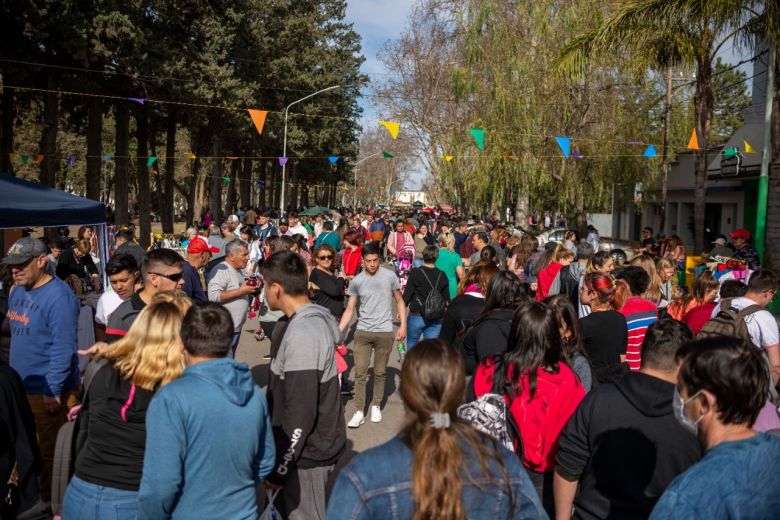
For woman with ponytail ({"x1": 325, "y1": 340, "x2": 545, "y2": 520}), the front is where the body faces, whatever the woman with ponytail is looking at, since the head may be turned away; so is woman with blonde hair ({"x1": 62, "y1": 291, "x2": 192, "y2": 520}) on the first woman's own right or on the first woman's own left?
on the first woman's own left

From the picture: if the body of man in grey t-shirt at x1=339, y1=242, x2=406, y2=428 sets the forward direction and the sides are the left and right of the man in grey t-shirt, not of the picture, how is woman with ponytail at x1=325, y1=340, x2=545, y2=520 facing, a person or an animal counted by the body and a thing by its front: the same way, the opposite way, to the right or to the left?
the opposite way

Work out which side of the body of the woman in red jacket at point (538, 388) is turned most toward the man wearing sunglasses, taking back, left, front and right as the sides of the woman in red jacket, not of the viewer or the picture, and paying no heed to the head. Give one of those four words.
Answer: left

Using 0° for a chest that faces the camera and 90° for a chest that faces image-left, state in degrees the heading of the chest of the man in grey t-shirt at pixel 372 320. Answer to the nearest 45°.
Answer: approximately 0°

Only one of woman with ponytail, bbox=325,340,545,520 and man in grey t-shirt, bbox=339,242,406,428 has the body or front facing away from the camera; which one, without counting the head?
the woman with ponytail

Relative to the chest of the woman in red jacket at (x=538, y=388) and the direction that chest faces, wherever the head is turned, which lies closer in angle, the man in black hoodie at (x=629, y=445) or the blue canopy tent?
the blue canopy tent

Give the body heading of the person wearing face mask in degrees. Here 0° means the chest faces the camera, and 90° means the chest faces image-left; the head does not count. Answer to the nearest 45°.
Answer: approximately 135°

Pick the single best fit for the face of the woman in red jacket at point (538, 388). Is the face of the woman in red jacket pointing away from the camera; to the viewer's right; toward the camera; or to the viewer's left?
away from the camera

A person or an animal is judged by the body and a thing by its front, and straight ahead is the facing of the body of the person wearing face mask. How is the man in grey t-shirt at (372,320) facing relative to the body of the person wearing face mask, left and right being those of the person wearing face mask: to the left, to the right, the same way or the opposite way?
the opposite way

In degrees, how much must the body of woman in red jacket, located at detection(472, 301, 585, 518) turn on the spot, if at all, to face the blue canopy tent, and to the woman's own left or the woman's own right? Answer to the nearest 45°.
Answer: approximately 45° to the woman's own left

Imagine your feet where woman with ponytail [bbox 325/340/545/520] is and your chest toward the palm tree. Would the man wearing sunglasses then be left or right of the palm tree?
left

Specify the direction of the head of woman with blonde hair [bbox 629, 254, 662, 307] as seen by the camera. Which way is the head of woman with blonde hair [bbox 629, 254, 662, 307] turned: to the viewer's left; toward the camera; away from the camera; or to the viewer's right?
away from the camera

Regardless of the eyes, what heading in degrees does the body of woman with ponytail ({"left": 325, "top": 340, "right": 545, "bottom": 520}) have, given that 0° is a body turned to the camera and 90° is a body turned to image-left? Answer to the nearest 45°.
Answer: approximately 180°

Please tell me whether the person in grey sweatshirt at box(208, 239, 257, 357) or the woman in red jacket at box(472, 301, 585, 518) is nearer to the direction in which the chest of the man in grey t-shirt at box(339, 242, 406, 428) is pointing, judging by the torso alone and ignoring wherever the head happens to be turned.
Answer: the woman in red jacket
